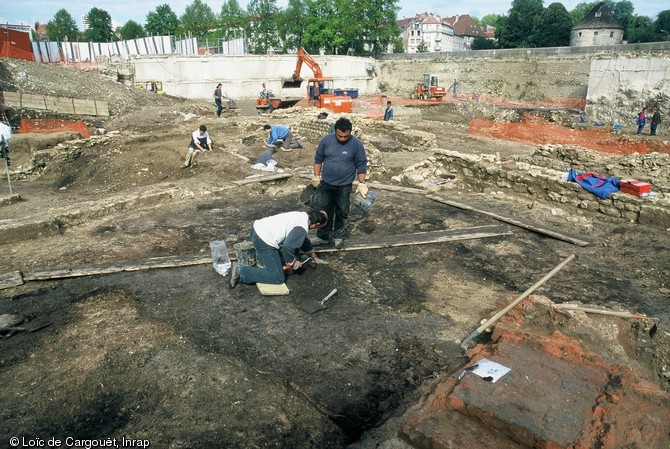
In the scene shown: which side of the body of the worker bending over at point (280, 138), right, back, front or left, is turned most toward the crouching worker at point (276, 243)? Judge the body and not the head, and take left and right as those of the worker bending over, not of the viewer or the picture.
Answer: left

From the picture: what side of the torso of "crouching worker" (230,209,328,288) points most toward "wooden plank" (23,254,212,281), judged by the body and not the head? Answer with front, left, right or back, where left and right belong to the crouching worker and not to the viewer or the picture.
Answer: back

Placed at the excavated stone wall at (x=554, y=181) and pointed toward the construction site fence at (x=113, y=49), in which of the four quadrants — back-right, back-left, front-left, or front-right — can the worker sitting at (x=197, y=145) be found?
front-left

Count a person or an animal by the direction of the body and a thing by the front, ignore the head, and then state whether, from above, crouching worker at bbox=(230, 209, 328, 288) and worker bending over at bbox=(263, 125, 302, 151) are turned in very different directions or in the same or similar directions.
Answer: very different directions

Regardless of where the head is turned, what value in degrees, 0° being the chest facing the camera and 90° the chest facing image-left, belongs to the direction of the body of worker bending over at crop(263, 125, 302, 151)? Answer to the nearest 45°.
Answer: approximately 90°

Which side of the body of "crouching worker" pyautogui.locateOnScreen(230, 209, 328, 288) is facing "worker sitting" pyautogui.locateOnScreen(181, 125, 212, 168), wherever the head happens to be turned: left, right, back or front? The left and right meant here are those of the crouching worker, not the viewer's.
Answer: left

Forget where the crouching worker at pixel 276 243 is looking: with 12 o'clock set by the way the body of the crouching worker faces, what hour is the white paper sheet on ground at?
The white paper sheet on ground is roughly at 2 o'clock from the crouching worker.

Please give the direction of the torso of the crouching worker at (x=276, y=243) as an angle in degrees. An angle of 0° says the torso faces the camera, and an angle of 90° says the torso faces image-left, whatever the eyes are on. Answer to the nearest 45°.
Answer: approximately 270°

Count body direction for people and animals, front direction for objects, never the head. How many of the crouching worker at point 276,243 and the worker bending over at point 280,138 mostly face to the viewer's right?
1

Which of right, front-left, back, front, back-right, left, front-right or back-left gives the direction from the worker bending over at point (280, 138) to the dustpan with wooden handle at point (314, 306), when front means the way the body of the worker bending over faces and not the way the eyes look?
left

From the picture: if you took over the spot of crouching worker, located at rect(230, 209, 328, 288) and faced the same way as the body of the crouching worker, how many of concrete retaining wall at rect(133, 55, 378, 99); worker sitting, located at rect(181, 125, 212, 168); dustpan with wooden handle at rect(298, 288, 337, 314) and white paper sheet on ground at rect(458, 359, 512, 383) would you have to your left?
2

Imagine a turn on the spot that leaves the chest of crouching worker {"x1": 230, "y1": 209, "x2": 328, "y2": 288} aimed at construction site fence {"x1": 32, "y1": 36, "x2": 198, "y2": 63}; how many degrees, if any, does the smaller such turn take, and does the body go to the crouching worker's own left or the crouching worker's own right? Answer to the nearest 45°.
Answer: approximately 90° to the crouching worker's own left

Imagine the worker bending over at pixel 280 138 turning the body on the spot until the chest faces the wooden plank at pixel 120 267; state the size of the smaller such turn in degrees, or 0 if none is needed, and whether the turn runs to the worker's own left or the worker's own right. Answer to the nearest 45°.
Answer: approximately 90° to the worker's own left
